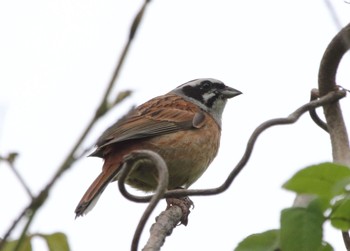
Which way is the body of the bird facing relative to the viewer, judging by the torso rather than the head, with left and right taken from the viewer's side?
facing to the right of the viewer

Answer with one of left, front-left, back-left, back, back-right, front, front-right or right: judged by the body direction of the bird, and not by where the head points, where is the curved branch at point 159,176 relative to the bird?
right

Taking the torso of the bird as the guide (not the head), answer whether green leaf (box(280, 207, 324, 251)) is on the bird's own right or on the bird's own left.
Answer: on the bird's own right
